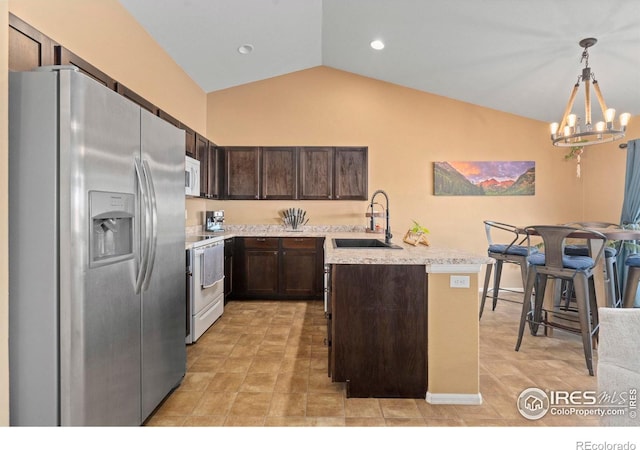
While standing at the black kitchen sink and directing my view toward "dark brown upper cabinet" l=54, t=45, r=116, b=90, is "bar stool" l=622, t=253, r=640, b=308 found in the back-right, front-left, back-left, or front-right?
back-left

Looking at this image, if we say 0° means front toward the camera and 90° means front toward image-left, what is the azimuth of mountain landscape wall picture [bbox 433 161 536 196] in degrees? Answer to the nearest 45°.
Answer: approximately 0°

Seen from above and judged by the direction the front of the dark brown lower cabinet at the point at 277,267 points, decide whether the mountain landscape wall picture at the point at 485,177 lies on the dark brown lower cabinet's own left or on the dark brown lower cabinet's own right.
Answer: on the dark brown lower cabinet's own left

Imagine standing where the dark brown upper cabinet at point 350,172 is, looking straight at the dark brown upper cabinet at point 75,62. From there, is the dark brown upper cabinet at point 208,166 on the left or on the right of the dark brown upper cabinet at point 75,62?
right

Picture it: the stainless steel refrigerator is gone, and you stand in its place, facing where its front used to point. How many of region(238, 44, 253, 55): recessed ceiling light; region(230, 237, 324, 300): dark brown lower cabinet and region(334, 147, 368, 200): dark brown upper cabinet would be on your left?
3

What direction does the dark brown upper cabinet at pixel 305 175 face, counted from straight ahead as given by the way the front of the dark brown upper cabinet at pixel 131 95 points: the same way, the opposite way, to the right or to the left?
to the right

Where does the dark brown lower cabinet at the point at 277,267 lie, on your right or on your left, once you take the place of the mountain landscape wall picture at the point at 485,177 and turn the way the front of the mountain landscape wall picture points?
on your right

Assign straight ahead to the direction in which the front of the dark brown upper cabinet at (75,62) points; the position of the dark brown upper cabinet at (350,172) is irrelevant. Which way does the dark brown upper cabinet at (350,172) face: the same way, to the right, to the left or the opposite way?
to the right

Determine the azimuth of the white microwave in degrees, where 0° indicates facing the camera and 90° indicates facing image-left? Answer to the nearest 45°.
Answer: approximately 315°

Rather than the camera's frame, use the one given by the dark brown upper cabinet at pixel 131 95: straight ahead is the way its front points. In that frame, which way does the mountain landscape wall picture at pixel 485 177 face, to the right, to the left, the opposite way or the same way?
to the right
